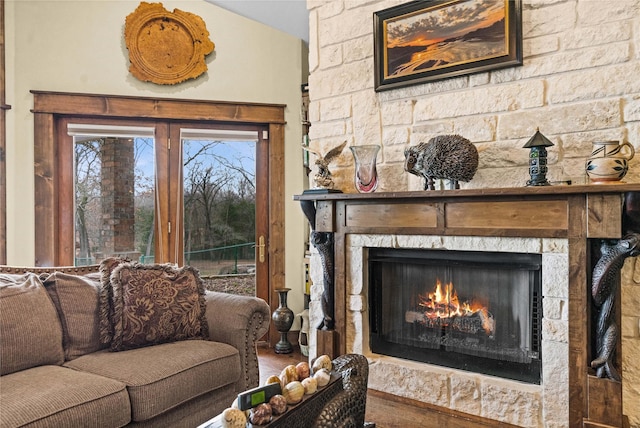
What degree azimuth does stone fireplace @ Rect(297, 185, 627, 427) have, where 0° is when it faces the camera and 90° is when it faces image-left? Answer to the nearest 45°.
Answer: approximately 45°

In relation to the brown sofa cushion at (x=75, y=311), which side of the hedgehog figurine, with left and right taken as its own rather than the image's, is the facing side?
front

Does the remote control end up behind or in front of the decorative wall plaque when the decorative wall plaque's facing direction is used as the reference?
in front

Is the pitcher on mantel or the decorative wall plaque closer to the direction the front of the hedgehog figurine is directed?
the decorative wall plaque

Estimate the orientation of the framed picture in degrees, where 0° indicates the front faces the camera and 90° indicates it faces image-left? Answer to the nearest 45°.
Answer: approximately 45°

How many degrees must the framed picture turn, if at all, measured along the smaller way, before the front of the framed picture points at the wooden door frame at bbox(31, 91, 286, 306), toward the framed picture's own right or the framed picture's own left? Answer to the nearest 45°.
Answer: approximately 45° to the framed picture's own right

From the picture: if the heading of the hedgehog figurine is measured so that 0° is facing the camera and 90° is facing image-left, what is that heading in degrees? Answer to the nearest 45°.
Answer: approximately 90°

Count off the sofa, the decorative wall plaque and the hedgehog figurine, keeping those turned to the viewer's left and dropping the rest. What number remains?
1

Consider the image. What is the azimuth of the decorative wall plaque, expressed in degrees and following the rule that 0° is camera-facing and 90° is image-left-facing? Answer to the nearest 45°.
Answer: approximately 0°

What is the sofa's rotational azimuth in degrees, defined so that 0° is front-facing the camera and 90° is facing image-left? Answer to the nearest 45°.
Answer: approximately 315°

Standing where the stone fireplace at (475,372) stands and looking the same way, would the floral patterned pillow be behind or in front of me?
in front
